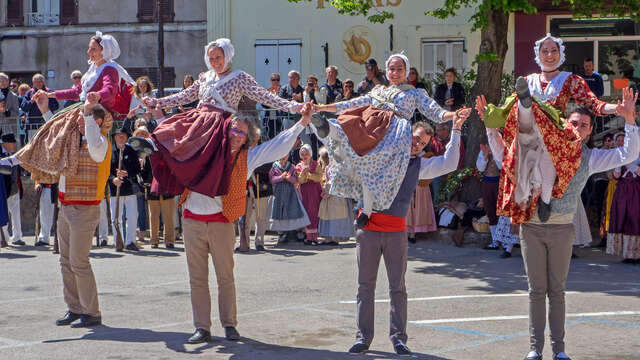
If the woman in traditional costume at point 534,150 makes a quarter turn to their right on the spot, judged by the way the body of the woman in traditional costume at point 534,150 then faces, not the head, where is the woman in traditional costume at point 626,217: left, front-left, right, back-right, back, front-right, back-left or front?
right

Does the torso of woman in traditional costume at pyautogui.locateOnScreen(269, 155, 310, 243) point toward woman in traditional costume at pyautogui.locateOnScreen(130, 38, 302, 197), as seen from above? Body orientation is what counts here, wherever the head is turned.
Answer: yes

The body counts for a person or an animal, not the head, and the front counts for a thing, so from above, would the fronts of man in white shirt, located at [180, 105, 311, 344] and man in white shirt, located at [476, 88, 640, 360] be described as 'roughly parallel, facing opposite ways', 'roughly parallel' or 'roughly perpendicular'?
roughly parallel

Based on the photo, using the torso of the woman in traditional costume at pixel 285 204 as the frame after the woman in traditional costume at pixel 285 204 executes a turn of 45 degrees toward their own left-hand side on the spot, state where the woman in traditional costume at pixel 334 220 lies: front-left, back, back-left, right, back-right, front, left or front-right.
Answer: front-left

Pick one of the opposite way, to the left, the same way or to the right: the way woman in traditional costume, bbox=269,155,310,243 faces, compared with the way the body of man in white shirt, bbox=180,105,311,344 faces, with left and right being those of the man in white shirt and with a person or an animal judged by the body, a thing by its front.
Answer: the same way

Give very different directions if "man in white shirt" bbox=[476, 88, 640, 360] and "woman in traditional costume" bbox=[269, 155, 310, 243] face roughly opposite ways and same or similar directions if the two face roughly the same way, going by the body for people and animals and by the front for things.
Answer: same or similar directions

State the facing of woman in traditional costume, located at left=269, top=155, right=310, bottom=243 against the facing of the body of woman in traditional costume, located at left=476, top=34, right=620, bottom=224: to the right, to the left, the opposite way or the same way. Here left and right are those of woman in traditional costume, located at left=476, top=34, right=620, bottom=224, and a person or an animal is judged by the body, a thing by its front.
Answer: the same way

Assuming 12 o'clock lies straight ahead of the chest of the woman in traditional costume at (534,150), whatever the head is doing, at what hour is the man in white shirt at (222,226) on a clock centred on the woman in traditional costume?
The man in white shirt is roughly at 3 o'clock from the woman in traditional costume.

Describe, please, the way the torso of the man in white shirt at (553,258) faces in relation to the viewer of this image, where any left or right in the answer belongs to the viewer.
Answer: facing the viewer

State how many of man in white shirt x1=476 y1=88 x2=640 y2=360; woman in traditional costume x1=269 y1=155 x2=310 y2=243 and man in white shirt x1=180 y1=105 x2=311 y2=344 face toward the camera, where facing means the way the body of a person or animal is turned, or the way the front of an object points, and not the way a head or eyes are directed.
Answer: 3

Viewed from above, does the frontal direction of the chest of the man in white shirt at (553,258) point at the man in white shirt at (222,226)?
no

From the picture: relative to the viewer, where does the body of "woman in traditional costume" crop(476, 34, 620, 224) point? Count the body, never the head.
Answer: toward the camera

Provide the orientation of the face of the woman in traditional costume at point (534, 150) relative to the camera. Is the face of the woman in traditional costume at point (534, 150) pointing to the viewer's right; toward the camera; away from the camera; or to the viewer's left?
toward the camera

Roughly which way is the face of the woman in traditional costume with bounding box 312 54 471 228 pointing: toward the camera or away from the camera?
toward the camera

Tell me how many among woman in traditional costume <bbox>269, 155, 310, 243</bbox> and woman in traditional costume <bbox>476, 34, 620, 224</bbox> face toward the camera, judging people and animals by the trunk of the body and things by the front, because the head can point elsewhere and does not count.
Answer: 2

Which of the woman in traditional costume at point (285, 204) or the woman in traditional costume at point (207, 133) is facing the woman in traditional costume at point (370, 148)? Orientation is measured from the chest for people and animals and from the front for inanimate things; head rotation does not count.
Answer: the woman in traditional costume at point (285, 204)

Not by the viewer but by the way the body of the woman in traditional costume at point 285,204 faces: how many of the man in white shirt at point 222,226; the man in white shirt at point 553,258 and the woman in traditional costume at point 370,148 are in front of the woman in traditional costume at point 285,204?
3

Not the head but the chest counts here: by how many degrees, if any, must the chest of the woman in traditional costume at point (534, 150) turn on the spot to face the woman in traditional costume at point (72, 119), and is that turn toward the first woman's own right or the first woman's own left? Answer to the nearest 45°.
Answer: approximately 90° to the first woman's own right

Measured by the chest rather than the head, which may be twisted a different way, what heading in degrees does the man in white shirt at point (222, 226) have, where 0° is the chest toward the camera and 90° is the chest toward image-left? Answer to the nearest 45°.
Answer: approximately 0°

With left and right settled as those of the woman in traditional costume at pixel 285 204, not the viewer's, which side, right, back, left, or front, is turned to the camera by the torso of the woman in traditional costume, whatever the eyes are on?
front

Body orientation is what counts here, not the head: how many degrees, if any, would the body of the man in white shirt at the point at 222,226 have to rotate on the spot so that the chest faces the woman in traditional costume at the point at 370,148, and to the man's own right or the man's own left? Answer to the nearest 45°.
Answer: approximately 90° to the man's own left
